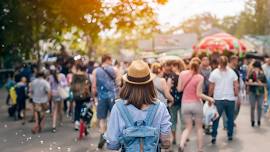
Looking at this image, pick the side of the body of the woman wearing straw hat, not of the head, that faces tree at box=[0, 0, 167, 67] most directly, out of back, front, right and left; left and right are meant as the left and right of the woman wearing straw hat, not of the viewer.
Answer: front

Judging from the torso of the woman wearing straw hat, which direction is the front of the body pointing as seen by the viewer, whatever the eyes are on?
away from the camera

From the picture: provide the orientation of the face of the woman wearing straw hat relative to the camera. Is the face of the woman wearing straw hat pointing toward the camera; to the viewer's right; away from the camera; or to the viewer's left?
away from the camera

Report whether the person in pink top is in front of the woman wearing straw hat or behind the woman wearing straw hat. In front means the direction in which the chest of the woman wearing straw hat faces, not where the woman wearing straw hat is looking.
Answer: in front
